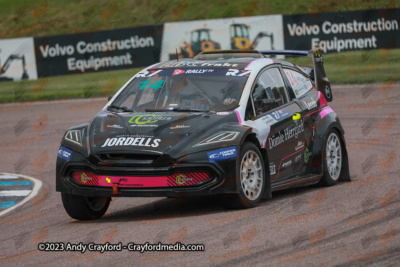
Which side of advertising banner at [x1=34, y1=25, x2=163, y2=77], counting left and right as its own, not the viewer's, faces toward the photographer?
front

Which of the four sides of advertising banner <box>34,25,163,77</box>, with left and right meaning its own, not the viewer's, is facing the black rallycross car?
front

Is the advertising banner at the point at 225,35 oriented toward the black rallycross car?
yes

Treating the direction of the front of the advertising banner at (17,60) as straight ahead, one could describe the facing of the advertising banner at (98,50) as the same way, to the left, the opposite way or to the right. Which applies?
the same way

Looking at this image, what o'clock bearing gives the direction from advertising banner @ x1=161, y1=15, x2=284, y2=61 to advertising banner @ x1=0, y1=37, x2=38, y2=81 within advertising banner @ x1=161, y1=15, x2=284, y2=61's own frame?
advertising banner @ x1=0, y1=37, x2=38, y2=81 is roughly at 3 o'clock from advertising banner @ x1=161, y1=15, x2=284, y2=61.

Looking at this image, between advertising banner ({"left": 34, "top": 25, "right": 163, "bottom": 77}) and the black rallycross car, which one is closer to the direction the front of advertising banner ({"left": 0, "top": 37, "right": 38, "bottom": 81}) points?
the black rallycross car

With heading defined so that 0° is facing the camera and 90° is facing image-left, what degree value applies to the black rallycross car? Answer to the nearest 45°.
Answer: approximately 45°

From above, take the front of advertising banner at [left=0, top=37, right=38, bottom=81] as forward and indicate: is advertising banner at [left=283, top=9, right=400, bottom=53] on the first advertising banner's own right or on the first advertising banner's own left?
on the first advertising banner's own left

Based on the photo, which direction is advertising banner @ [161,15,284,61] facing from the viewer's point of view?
toward the camera

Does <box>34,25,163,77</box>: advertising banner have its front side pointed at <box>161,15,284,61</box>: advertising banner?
no

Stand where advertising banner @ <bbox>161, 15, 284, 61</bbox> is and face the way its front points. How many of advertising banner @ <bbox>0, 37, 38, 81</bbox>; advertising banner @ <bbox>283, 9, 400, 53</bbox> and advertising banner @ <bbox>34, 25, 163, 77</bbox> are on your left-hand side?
1

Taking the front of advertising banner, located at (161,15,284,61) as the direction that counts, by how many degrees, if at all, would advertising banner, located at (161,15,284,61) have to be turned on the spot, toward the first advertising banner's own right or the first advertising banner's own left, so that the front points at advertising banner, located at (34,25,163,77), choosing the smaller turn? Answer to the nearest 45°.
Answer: approximately 90° to the first advertising banner's own right

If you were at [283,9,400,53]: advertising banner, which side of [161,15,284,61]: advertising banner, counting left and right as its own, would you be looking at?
left

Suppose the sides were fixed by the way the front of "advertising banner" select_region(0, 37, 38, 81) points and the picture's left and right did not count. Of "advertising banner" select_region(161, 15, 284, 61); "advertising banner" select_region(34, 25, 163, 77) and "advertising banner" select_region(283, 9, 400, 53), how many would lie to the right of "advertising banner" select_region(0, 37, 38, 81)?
0
